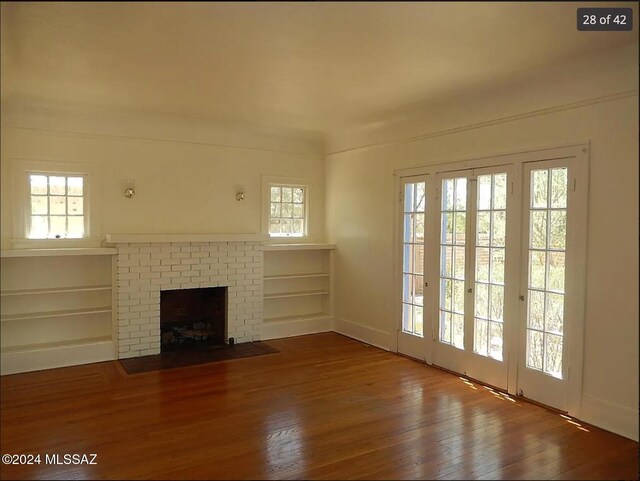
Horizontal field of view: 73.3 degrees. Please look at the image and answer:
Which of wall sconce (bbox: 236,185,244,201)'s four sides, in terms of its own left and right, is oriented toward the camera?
front

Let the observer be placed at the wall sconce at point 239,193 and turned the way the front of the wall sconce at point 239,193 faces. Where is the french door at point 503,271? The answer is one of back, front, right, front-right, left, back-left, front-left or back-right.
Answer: front-left

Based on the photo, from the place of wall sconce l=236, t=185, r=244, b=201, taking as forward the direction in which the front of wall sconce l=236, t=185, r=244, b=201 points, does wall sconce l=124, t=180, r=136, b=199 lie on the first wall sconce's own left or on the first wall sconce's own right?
on the first wall sconce's own right

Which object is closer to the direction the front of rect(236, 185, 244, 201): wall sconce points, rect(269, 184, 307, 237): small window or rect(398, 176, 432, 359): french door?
the french door

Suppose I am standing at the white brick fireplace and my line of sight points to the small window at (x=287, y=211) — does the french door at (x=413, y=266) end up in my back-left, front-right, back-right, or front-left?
front-right

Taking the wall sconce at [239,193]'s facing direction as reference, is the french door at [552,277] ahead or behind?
ahead

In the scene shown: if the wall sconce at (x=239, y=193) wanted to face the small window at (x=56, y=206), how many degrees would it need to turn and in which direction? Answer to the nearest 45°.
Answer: approximately 90° to its right

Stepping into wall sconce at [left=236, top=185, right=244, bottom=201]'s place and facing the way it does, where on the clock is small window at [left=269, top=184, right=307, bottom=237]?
The small window is roughly at 8 o'clock from the wall sconce.

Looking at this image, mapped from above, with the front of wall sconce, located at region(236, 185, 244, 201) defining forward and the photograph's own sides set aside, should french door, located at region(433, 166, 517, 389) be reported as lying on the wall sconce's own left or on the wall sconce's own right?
on the wall sconce's own left
